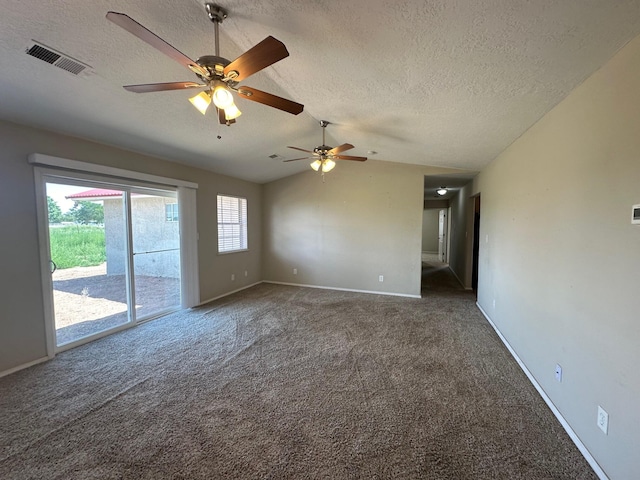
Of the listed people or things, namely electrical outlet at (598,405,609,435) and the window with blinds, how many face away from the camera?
0

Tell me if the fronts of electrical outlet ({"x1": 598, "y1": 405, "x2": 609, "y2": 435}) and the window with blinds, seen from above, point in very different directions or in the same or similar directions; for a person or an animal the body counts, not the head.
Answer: very different directions

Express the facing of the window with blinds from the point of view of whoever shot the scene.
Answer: facing the viewer and to the right of the viewer

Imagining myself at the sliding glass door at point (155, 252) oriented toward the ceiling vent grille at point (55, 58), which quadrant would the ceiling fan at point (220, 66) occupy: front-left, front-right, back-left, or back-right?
front-left

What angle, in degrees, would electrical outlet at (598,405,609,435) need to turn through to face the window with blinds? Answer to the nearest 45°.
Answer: approximately 45° to its right

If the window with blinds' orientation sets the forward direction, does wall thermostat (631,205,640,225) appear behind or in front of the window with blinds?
in front

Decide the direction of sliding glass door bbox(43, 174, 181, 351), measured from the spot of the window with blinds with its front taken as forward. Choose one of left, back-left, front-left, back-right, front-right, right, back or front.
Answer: right

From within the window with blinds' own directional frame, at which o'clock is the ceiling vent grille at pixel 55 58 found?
The ceiling vent grille is roughly at 2 o'clock from the window with blinds.

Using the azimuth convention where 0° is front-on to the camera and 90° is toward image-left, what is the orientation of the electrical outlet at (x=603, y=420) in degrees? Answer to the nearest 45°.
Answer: approximately 45°

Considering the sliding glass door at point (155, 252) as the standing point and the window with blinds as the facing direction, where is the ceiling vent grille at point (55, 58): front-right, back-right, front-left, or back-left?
back-right

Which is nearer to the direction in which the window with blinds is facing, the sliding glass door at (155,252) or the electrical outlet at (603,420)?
the electrical outlet

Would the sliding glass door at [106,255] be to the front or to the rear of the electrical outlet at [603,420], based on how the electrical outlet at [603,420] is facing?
to the front

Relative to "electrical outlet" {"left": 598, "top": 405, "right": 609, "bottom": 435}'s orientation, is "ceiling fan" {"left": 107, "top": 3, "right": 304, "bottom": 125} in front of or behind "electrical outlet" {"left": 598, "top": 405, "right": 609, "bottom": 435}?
in front

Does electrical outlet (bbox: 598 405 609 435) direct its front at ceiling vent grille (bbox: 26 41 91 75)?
yes
